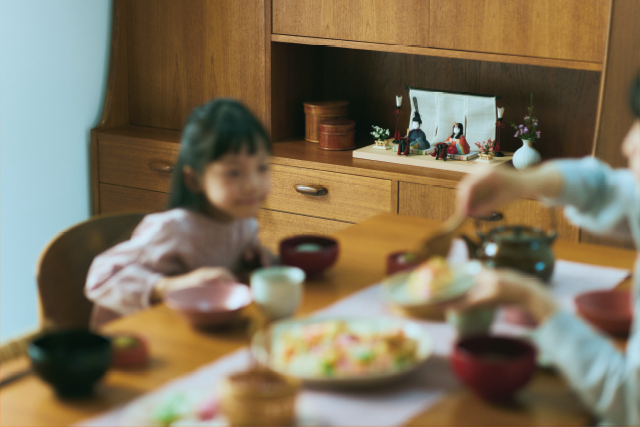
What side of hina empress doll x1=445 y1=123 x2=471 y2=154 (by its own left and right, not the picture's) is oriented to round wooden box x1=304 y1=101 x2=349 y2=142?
right

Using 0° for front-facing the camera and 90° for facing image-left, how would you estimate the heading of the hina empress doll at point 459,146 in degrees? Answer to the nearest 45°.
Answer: approximately 45°

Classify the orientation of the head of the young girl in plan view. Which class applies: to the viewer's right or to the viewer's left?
to the viewer's right

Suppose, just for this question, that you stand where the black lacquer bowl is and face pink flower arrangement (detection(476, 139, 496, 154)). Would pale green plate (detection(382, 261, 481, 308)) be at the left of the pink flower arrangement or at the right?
right

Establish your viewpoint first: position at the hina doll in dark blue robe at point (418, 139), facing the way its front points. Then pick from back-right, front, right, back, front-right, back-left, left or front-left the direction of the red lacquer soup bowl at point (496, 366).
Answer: front-left

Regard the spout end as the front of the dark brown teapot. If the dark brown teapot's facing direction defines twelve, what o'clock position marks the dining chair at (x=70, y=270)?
The dining chair is roughly at 12 o'clock from the dark brown teapot.

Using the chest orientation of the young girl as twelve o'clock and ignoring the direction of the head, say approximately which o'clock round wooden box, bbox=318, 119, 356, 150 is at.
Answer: The round wooden box is roughly at 8 o'clock from the young girl.

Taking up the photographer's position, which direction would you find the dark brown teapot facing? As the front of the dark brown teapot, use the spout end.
facing to the left of the viewer

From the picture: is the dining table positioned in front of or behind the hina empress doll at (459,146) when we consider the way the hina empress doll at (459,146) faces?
in front

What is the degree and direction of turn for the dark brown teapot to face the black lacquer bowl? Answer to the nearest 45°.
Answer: approximately 45° to its left
